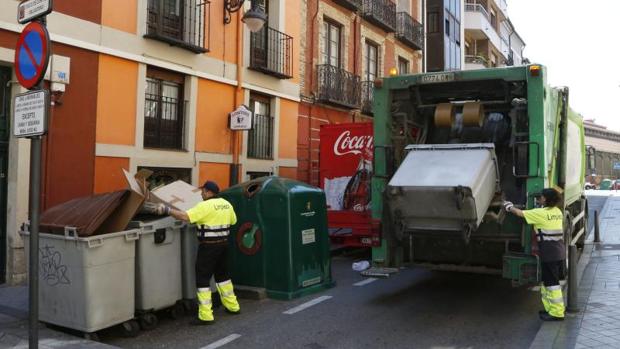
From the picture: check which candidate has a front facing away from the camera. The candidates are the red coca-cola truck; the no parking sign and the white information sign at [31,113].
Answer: the red coca-cola truck

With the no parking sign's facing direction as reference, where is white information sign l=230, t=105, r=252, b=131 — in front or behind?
behind

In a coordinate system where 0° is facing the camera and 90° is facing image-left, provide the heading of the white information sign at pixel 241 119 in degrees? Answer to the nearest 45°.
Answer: approximately 0°

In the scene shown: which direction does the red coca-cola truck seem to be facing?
away from the camera

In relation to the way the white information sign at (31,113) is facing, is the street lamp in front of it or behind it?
behind

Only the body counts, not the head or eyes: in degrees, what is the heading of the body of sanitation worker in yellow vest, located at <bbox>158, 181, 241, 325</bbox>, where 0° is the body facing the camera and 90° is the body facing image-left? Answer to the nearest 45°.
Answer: approximately 135°

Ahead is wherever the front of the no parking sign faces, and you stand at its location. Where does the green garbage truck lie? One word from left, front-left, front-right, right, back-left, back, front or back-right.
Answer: back-left
